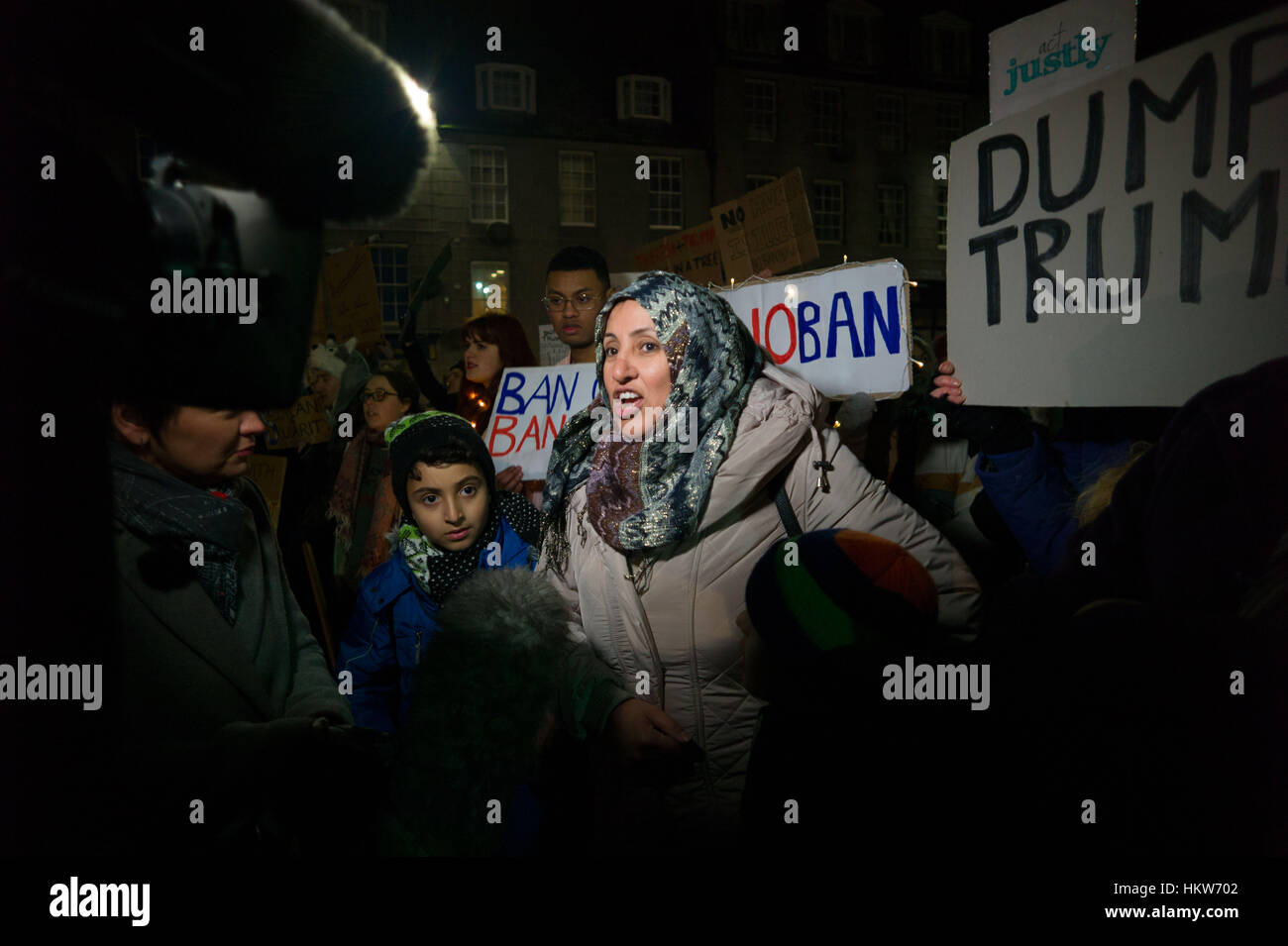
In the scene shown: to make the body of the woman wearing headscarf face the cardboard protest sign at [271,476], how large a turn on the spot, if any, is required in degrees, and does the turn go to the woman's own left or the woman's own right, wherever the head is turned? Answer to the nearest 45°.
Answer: approximately 90° to the woman's own right

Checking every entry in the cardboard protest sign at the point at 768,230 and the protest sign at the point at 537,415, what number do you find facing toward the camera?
2

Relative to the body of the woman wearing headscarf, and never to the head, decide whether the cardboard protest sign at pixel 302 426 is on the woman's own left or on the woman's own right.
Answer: on the woman's own right

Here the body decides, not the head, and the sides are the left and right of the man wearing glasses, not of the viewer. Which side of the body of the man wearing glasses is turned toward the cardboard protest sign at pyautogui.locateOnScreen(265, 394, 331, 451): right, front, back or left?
right

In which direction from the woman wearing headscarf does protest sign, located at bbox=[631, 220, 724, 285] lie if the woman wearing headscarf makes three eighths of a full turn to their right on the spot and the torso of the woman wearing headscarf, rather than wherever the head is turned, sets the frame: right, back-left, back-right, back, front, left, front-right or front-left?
front

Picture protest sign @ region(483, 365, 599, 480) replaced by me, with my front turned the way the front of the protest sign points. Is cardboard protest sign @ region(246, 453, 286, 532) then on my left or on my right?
on my right

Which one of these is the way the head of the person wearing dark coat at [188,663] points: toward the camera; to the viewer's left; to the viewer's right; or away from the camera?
to the viewer's right

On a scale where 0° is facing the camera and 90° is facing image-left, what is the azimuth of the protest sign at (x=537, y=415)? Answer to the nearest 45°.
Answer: approximately 0°
